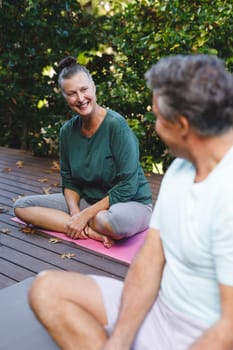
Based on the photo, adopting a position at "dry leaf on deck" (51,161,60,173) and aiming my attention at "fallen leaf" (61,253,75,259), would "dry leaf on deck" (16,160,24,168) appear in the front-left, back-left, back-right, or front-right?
back-right

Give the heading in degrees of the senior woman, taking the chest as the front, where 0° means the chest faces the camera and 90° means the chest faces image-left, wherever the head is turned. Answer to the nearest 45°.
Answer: approximately 45°

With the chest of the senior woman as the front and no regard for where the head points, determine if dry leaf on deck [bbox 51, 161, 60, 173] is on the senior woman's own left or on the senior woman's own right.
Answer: on the senior woman's own right

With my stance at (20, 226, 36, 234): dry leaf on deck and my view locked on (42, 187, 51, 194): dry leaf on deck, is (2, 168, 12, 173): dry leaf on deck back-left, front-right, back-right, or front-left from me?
front-left

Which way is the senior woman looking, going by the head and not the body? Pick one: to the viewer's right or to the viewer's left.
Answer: to the viewer's right

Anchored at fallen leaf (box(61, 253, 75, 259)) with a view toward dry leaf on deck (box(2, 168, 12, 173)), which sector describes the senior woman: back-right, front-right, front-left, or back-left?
front-right

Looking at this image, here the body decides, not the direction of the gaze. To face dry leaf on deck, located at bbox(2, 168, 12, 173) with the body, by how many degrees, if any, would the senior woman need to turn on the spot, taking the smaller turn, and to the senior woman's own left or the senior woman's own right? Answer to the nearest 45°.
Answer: approximately 90° to the senior woman's own right
